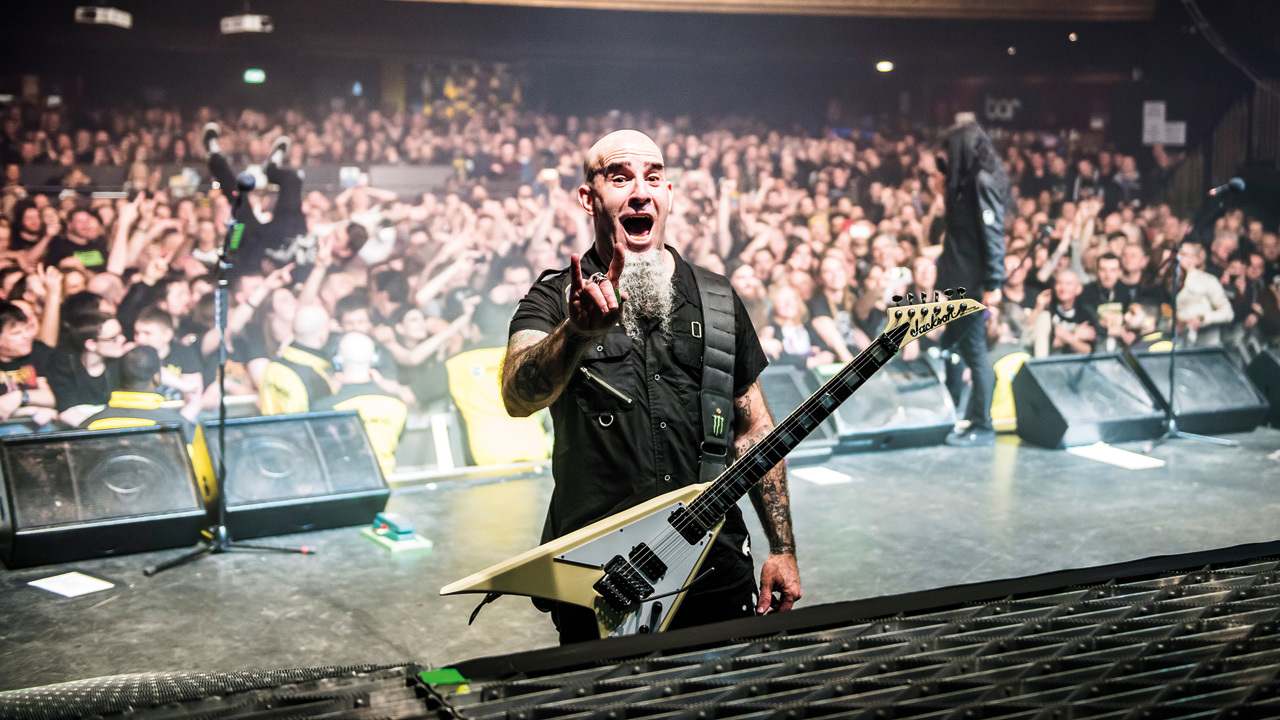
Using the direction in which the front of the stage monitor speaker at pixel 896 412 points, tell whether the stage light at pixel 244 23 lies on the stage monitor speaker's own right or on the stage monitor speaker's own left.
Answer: on the stage monitor speaker's own right

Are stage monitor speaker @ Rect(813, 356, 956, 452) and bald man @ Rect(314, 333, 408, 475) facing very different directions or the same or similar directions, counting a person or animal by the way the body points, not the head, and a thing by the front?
very different directions

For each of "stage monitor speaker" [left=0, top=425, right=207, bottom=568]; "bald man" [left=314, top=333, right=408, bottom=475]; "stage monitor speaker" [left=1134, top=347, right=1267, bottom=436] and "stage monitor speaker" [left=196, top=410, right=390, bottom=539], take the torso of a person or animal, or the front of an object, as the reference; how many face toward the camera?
3

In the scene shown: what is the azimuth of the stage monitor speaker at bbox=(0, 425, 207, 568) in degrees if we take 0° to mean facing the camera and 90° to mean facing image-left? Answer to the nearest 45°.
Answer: approximately 0°

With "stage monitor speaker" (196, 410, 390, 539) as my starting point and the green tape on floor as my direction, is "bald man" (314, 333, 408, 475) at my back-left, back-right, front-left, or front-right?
back-left

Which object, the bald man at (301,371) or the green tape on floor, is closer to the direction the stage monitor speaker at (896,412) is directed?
the green tape on floor

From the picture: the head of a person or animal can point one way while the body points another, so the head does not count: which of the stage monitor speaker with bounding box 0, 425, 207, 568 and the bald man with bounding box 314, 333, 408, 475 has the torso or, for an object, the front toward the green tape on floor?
the stage monitor speaker

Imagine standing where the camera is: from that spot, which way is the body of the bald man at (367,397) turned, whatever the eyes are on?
away from the camera

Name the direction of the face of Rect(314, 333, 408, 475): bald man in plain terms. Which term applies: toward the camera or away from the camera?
away from the camera

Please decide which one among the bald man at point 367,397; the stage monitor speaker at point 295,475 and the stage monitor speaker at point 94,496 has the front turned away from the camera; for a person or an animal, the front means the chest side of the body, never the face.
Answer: the bald man

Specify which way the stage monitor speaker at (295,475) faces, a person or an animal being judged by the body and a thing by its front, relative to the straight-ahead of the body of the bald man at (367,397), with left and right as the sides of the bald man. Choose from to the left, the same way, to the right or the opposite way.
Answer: the opposite way

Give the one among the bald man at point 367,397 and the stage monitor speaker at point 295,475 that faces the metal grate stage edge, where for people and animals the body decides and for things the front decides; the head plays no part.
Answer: the stage monitor speaker

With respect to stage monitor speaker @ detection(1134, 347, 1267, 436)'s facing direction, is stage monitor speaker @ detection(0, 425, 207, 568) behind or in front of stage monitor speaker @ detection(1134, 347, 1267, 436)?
in front

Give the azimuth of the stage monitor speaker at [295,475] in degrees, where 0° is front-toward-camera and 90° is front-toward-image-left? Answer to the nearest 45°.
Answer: approximately 0°

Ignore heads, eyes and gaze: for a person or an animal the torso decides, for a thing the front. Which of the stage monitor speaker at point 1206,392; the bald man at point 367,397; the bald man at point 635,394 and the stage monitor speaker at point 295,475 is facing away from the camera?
the bald man at point 367,397

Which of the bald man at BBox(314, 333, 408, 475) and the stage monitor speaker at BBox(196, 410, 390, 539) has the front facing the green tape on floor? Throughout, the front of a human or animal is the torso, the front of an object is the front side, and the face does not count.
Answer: the stage monitor speaker
